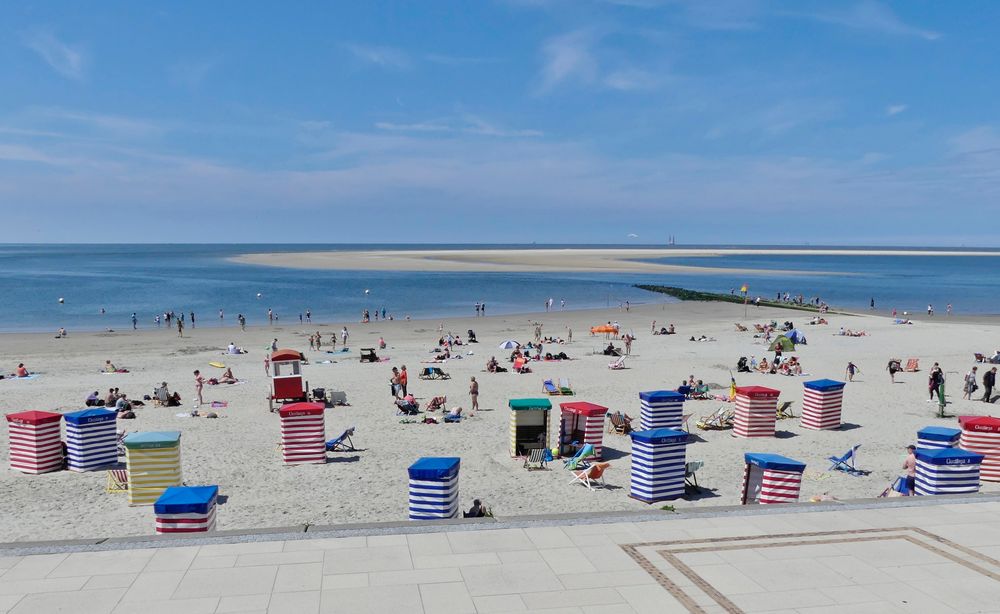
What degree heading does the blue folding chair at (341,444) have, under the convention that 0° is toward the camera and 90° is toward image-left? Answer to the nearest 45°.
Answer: approximately 90°

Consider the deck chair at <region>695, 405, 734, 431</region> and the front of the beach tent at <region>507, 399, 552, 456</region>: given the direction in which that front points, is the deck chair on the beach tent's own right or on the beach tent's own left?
on the beach tent's own left

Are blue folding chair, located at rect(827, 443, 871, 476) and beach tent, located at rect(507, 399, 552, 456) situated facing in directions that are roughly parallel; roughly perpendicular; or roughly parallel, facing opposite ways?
roughly perpendicular

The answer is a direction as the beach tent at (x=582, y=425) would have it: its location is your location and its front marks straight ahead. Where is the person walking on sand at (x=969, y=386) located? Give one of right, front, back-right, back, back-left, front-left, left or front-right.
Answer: back

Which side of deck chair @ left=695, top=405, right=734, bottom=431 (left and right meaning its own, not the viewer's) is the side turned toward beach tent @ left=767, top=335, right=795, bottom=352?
right

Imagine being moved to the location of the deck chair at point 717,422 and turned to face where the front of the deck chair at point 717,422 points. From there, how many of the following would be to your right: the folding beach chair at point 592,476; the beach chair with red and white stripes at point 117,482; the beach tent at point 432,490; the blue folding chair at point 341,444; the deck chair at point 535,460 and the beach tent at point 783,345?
1

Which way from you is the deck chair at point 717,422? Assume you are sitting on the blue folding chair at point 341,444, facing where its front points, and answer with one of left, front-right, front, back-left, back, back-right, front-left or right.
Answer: back

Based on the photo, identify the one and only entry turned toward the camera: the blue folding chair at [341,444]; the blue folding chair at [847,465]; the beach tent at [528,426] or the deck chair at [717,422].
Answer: the beach tent

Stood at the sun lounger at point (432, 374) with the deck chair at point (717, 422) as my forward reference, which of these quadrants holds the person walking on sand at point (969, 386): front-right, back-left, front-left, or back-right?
front-left

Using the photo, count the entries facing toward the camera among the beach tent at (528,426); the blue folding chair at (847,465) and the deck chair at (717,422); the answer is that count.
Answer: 1

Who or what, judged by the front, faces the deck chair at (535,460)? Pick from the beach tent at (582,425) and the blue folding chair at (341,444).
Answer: the beach tent

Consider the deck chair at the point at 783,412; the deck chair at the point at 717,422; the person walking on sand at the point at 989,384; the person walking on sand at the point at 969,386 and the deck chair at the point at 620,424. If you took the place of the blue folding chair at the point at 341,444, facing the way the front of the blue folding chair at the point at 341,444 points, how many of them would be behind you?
5

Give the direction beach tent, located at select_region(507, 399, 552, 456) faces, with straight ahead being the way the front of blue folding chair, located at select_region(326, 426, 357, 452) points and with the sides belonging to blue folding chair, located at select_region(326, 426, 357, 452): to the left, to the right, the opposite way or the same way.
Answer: to the left

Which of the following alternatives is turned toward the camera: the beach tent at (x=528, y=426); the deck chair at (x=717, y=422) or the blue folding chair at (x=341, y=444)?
the beach tent

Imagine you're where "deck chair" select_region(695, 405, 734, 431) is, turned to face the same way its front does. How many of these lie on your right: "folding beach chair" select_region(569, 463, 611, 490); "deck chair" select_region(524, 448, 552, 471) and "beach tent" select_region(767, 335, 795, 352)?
1

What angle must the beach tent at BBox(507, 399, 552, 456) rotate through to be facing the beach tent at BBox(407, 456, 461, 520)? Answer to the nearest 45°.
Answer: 0° — it already faces it

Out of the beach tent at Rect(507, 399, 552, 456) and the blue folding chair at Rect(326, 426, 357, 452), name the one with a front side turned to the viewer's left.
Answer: the blue folding chair

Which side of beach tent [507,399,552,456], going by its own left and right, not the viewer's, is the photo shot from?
front
